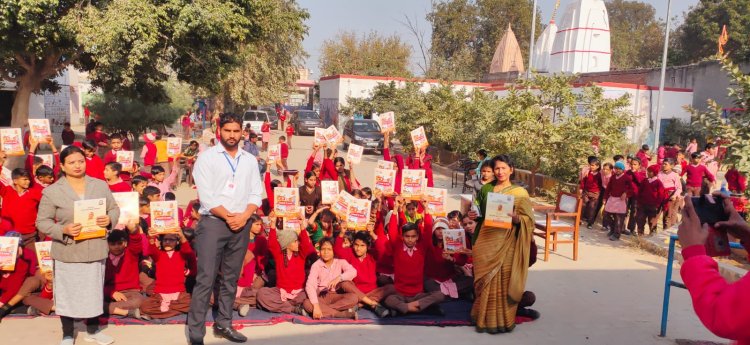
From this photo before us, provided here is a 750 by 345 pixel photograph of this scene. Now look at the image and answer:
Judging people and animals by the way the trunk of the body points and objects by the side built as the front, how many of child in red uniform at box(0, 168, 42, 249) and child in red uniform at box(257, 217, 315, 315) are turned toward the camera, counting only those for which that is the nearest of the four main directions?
2

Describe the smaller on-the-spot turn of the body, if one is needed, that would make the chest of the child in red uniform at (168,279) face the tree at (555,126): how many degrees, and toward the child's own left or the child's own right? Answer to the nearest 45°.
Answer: approximately 135° to the child's own left

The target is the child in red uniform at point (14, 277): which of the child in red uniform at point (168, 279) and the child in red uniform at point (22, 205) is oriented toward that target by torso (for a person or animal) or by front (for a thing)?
the child in red uniform at point (22, 205)

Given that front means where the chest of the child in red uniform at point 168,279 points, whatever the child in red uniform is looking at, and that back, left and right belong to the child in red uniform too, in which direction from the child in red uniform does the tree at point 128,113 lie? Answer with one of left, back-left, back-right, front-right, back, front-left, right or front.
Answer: back

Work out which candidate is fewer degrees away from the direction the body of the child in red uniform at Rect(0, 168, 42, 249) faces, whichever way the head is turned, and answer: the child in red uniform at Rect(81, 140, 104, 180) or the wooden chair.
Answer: the wooden chair

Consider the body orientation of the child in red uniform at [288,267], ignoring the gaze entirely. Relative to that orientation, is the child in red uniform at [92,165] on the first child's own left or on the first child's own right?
on the first child's own right

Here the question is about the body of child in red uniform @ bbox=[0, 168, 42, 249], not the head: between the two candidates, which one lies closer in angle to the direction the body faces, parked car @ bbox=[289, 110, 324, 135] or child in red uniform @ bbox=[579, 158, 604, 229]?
the child in red uniform

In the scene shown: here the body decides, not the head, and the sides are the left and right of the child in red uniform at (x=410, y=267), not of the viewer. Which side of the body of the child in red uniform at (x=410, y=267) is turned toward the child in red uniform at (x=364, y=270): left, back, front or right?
right

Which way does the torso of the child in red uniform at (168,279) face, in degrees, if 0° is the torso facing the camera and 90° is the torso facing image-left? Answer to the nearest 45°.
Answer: approximately 0°
